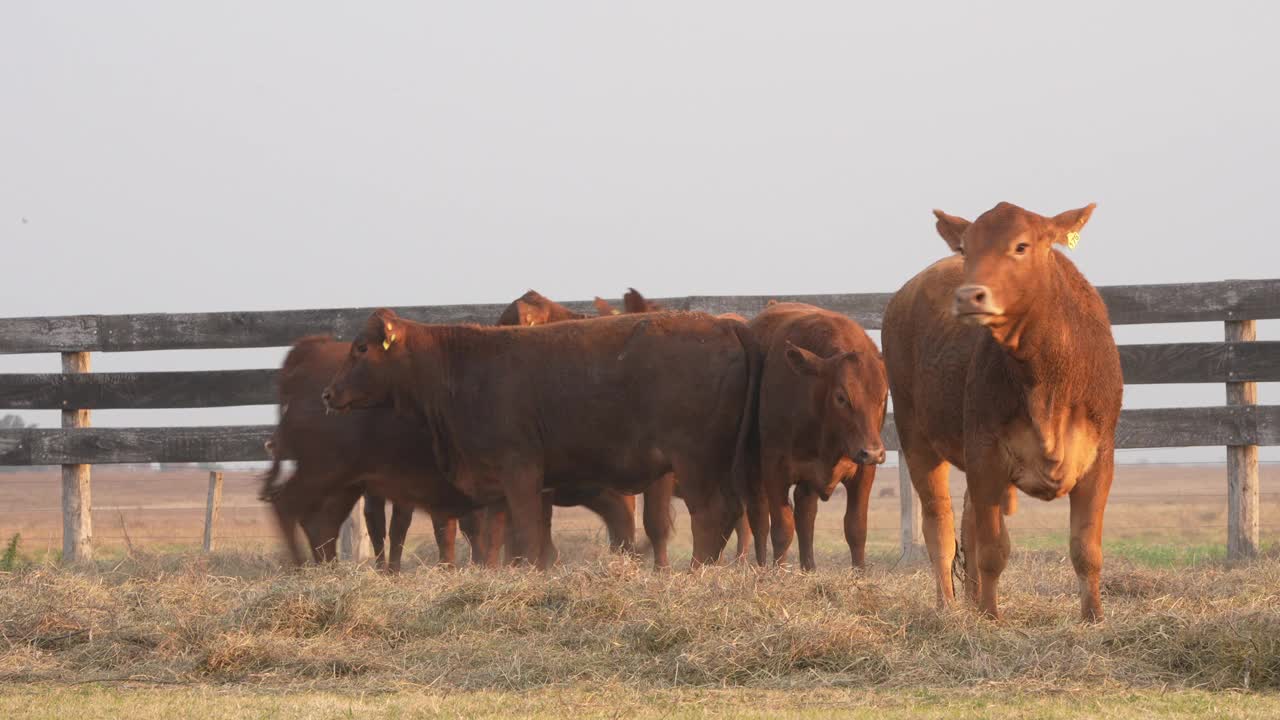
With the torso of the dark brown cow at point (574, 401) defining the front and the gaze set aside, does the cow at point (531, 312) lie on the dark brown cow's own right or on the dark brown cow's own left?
on the dark brown cow's own right

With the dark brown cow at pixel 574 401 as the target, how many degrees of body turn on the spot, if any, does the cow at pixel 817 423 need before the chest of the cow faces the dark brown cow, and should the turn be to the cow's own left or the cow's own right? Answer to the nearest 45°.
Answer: approximately 135° to the cow's own right

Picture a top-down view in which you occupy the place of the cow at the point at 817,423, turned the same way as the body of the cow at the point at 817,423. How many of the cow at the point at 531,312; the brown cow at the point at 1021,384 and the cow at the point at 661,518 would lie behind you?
2

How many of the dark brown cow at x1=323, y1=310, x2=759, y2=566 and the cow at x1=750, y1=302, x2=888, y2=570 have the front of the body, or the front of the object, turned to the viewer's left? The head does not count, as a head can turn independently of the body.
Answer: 1

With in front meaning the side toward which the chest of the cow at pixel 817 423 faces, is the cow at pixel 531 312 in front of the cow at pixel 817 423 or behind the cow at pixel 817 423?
behind

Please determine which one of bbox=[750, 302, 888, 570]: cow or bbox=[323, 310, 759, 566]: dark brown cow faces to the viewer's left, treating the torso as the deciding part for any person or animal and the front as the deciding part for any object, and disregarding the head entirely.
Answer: the dark brown cow

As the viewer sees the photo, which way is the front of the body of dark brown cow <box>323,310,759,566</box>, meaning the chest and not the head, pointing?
to the viewer's left

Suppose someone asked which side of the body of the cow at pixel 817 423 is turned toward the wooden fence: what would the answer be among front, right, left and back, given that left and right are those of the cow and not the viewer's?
back
